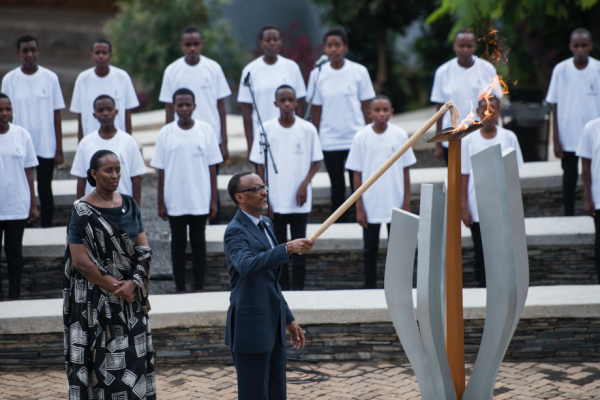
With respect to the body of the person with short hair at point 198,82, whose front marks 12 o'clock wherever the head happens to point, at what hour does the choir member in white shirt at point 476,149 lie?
The choir member in white shirt is roughly at 10 o'clock from the person with short hair.

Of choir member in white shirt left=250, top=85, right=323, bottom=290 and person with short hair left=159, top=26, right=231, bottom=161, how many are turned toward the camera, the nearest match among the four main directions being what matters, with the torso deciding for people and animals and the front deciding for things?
2

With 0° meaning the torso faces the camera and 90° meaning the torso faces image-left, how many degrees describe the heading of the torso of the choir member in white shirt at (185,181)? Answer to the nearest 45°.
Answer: approximately 0°

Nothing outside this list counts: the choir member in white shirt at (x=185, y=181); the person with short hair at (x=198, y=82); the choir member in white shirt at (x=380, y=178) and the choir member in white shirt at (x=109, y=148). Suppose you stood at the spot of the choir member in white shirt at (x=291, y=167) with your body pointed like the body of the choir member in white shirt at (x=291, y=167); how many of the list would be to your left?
1

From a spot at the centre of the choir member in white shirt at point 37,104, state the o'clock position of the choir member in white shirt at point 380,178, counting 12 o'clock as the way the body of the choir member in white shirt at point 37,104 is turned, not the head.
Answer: the choir member in white shirt at point 380,178 is roughly at 10 o'clock from the choir member in white shirt at point 37,104.

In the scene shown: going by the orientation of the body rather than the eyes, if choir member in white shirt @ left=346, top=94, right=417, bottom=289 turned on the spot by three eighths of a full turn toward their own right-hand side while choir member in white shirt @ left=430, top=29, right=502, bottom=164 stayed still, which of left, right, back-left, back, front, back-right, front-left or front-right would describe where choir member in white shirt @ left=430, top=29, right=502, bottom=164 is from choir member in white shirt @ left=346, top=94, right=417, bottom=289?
right

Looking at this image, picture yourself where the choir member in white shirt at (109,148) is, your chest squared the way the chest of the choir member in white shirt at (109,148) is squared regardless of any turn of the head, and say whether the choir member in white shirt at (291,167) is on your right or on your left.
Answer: on your left

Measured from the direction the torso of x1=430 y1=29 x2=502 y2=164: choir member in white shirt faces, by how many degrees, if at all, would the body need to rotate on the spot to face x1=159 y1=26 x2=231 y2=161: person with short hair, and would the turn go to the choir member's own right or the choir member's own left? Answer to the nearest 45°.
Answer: approximately 90° to the choir member's own right

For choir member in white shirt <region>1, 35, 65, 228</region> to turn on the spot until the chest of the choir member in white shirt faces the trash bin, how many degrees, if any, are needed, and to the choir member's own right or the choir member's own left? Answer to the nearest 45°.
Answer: approximately 90° to the choir member's own left

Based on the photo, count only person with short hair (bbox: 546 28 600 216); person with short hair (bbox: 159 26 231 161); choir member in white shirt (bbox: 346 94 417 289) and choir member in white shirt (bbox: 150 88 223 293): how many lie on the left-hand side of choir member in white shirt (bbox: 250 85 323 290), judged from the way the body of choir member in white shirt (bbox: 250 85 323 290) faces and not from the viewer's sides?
2

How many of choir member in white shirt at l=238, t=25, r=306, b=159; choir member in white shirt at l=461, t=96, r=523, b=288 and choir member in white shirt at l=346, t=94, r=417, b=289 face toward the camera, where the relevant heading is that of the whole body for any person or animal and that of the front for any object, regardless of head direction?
3

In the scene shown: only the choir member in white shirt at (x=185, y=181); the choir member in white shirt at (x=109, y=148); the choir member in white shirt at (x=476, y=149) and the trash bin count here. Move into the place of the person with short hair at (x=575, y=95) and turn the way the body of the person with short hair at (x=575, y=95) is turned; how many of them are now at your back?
1
